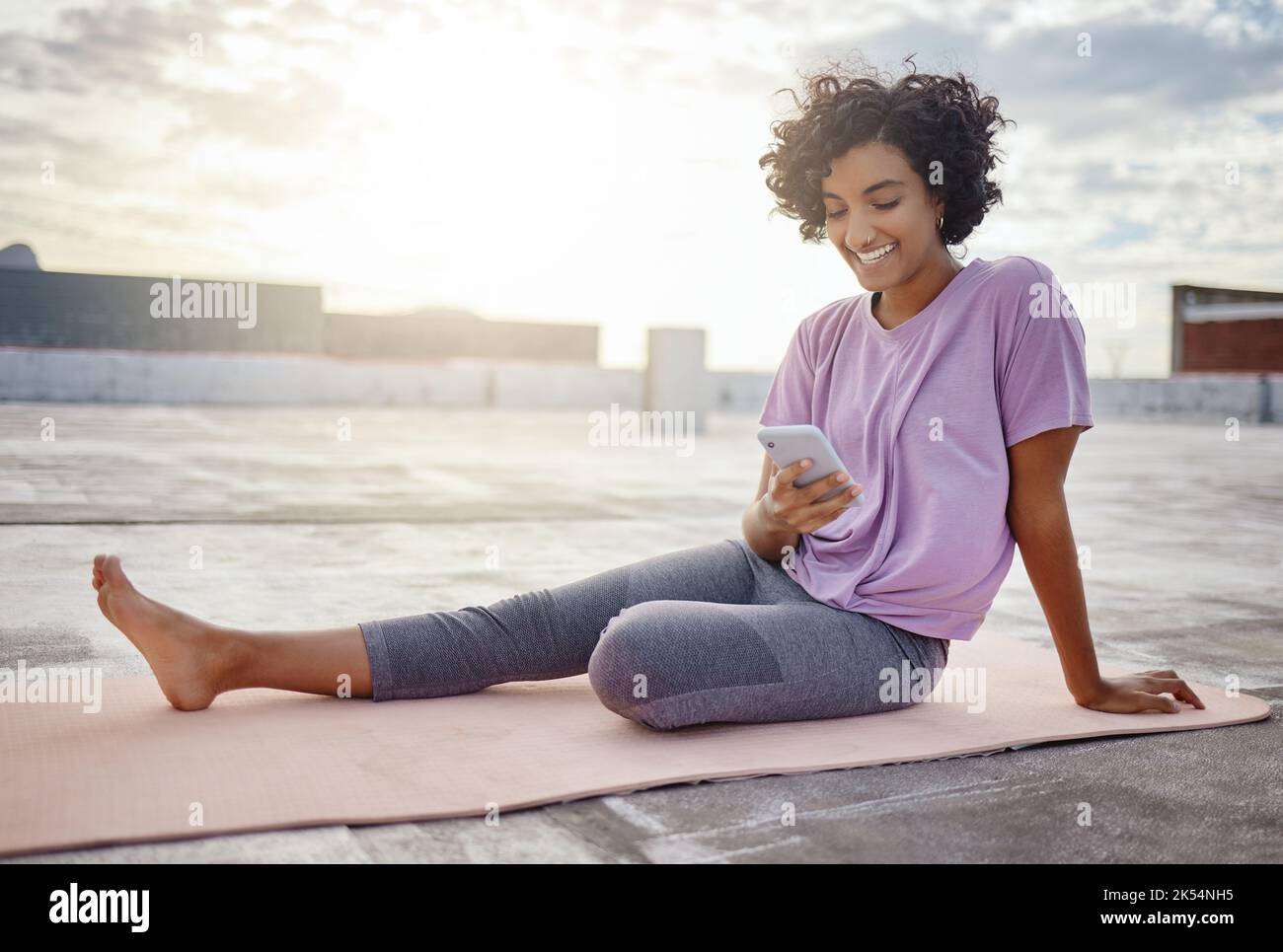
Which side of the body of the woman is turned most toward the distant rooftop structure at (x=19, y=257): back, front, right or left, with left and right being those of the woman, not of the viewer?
right

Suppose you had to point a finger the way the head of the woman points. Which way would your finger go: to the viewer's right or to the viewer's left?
to the viewer's left
